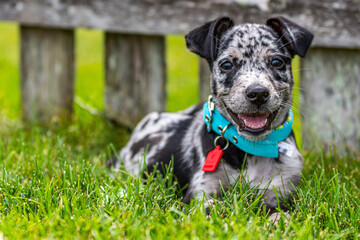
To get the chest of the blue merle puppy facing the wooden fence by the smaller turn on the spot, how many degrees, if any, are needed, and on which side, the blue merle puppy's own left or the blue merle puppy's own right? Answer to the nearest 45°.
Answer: approximately 180°

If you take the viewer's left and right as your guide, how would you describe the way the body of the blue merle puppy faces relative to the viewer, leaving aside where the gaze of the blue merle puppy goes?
facing the viewer and to the right of the viewer
